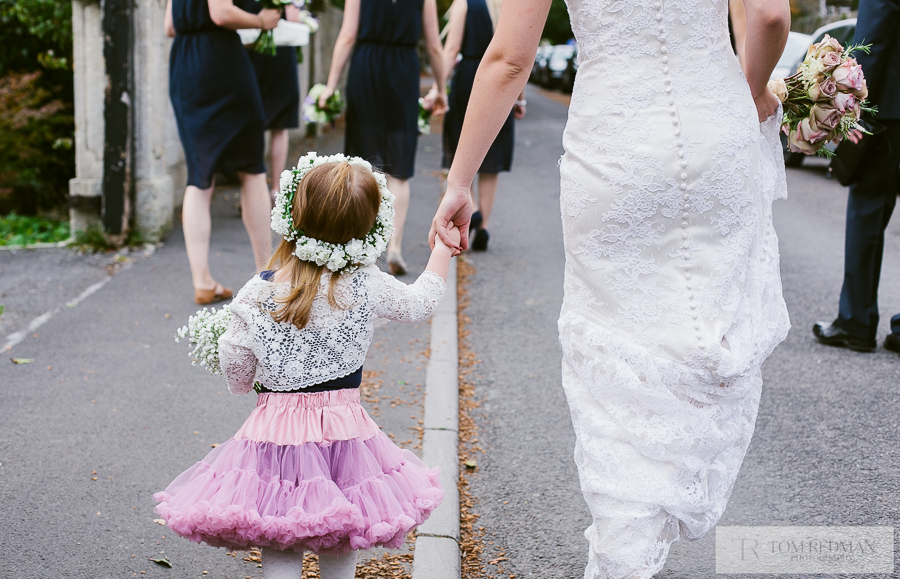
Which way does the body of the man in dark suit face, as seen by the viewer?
to the viewer's left

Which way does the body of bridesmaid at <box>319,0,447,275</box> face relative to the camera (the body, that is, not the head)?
away from the camera

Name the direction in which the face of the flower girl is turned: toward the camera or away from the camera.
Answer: away from the camera

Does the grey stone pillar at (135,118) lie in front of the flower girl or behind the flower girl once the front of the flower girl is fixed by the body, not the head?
in front

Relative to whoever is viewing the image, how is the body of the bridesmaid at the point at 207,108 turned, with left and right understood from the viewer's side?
facing away from the viewer and to the right of the viewer

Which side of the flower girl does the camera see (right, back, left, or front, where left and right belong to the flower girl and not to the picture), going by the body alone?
back

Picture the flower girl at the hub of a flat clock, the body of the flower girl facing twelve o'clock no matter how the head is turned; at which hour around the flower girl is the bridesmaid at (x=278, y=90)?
The bridesmaid is roughly at 12 o'clock from the flower girl.

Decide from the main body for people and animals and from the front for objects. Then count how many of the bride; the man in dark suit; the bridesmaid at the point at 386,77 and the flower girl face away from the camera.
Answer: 3

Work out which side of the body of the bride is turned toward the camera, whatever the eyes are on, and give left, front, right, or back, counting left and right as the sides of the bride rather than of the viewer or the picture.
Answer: back

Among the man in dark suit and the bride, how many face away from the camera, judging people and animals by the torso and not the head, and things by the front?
1

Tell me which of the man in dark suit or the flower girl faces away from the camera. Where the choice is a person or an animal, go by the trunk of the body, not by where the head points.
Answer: the flower girl

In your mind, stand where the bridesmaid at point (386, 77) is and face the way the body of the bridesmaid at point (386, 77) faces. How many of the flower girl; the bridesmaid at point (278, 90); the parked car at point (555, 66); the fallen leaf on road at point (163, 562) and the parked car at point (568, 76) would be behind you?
2

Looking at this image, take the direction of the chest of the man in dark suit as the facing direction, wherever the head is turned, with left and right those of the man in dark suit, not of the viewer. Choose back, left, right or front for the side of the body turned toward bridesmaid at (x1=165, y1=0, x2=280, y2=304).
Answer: front

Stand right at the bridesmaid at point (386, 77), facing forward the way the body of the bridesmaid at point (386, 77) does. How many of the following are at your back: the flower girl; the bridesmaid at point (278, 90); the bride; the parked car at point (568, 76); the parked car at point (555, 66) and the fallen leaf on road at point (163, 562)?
3
